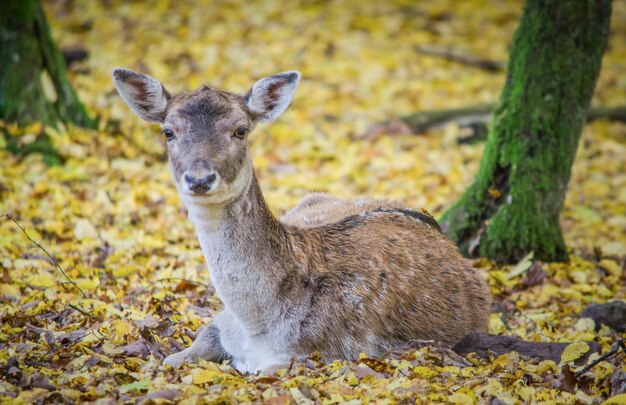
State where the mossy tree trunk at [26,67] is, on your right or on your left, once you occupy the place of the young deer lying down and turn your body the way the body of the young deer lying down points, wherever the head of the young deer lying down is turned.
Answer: on your right

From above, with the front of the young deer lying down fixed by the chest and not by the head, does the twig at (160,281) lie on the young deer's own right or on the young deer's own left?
on the young deer's own right

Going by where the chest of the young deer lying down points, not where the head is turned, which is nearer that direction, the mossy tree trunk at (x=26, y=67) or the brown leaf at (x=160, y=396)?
the brown leaf

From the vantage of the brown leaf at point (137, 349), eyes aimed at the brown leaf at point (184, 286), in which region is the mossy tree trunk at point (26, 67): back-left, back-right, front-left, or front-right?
front-left

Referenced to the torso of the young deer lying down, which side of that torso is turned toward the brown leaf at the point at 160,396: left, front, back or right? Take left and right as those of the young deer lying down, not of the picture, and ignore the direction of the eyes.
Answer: front

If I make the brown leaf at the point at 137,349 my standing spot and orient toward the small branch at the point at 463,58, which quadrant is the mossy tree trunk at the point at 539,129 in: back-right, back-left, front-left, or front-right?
front-right

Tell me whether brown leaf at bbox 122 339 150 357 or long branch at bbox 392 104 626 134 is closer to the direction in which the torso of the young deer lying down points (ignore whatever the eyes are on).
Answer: the brown leaf

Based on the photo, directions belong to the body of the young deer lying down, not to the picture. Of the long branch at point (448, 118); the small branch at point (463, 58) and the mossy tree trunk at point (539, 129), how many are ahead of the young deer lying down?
0

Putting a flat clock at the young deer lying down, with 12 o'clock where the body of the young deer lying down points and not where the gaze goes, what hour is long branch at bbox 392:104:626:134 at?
The long branch is roughly at 5 o'clock from the young deer lying down.

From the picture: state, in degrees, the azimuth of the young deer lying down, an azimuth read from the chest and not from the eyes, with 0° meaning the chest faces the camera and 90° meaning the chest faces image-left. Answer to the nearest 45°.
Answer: approximately 45°

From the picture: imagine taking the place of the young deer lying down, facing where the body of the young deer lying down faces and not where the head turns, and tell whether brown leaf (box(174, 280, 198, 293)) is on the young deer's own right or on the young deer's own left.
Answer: on the young deer's own right

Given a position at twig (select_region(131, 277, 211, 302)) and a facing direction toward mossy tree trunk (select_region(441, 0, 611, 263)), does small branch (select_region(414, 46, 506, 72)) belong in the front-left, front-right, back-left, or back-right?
front-left

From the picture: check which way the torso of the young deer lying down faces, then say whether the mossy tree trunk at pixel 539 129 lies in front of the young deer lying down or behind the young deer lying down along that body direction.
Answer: behind
